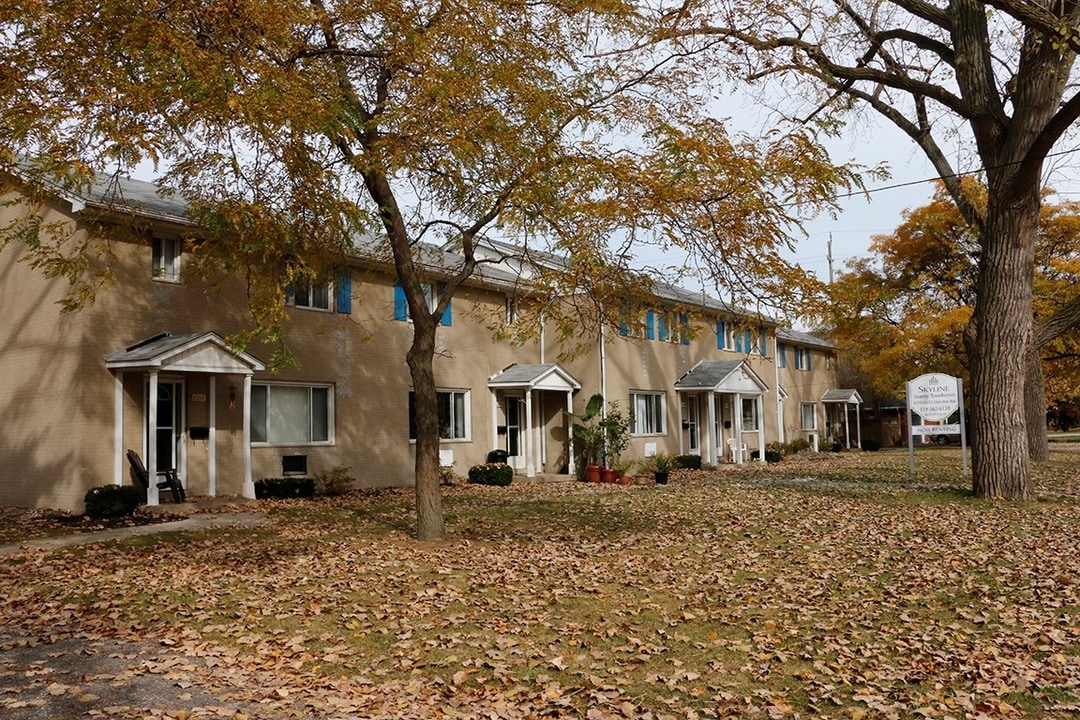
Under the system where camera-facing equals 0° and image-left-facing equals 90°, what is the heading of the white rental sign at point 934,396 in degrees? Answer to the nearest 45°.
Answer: approximately 0°

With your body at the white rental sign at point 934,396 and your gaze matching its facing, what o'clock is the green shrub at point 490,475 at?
The green shrub is roughly at 2 o'clock from the white rental sign.

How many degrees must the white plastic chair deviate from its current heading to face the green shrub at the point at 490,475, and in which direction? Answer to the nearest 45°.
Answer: approximately 90° to its right

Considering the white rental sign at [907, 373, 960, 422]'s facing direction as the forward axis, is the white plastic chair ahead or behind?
behind

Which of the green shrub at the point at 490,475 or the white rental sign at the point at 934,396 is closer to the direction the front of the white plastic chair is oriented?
the white rental sign

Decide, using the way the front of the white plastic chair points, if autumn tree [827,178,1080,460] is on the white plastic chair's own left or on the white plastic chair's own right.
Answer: on the white plastic chair's own left

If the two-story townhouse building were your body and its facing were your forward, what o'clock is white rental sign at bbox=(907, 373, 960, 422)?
The white rental sign is roughly at 10 o'clock from the two-story townhouse building.

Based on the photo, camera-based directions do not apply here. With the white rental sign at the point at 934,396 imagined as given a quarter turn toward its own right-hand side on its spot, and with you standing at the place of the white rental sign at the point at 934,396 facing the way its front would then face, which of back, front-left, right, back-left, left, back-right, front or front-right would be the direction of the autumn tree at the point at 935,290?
right

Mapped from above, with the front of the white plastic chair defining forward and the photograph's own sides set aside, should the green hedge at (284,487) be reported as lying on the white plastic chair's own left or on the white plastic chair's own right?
on the white plastic chair's own right
